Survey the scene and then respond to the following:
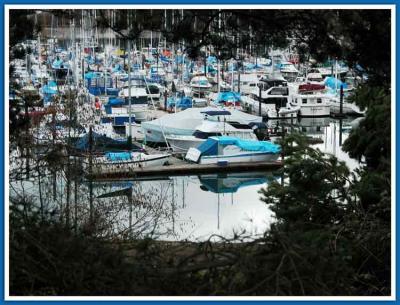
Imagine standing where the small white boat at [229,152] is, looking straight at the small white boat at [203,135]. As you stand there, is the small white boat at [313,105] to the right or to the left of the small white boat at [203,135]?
right

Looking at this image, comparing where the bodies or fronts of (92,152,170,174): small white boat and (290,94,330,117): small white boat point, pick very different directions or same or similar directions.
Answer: very different directions
